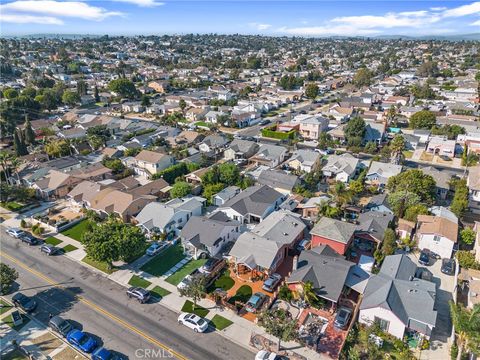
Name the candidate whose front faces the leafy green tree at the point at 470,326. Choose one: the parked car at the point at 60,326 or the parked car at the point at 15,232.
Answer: the parked car at the point at 60,326

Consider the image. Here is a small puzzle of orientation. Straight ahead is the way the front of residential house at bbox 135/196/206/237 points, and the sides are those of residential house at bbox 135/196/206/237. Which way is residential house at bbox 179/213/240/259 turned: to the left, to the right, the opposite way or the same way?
the same way

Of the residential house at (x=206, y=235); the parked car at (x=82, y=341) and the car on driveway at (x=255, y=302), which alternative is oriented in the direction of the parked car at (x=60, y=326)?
the residential house

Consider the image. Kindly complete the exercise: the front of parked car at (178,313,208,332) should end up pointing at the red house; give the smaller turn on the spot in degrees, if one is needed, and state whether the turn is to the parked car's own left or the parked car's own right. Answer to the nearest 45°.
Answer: approximately 90° to the parked car's own right

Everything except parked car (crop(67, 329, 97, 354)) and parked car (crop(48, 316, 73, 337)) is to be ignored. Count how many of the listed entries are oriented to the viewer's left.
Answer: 0

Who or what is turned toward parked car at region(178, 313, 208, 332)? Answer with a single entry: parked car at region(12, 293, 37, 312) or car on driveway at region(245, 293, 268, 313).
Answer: parked car at region(12, 293, 37, 312)

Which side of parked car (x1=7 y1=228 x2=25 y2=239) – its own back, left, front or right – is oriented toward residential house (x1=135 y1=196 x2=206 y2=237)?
back

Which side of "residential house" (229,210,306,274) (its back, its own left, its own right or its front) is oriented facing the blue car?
front

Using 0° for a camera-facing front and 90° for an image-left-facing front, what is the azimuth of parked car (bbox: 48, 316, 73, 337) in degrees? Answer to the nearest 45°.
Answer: approximately 315°

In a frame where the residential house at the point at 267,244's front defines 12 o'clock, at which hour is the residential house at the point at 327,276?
the residential house at the point at 327,276 is roughly at 9 o'clock from the residential house at the point at 267,244.

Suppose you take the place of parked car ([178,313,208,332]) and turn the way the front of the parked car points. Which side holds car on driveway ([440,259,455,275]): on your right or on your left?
on your right

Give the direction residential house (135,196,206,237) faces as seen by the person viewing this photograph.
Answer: facing the viewer and to the left of the viewer

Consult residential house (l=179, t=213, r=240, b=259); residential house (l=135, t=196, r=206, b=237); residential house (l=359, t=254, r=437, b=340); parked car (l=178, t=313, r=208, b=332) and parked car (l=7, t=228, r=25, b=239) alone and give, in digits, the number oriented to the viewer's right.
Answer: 0

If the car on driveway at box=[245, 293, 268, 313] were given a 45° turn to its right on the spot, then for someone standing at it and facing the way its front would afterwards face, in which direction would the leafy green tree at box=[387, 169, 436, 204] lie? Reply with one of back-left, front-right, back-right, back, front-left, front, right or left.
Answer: front-left

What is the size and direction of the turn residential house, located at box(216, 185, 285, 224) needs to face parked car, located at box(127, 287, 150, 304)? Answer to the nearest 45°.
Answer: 0° — it already faces it

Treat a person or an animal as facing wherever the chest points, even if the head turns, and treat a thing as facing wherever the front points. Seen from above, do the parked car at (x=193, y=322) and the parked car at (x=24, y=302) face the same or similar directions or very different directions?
very different directions

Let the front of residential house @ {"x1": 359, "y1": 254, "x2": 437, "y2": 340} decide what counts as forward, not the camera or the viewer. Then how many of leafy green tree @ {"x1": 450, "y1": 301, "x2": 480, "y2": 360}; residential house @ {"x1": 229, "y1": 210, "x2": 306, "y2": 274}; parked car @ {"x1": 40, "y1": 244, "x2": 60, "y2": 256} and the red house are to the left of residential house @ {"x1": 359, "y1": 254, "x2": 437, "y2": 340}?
1

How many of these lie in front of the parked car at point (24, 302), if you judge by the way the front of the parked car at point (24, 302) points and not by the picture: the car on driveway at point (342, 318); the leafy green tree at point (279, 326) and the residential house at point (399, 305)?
3

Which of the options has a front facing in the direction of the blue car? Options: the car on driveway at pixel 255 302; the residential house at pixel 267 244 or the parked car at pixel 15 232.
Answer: the residential house

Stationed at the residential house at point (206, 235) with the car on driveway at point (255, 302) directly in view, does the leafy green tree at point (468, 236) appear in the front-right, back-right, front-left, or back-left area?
front-left

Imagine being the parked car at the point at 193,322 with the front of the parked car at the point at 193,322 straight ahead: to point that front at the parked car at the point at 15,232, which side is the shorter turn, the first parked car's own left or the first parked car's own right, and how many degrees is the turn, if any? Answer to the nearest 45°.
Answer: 0° — it already faces it

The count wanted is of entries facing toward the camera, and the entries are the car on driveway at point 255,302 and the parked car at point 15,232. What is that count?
0

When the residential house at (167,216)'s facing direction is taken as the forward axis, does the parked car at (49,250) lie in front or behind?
in front

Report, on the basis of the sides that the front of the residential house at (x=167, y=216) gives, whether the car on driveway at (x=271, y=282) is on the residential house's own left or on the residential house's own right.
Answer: on the residential house's own left
